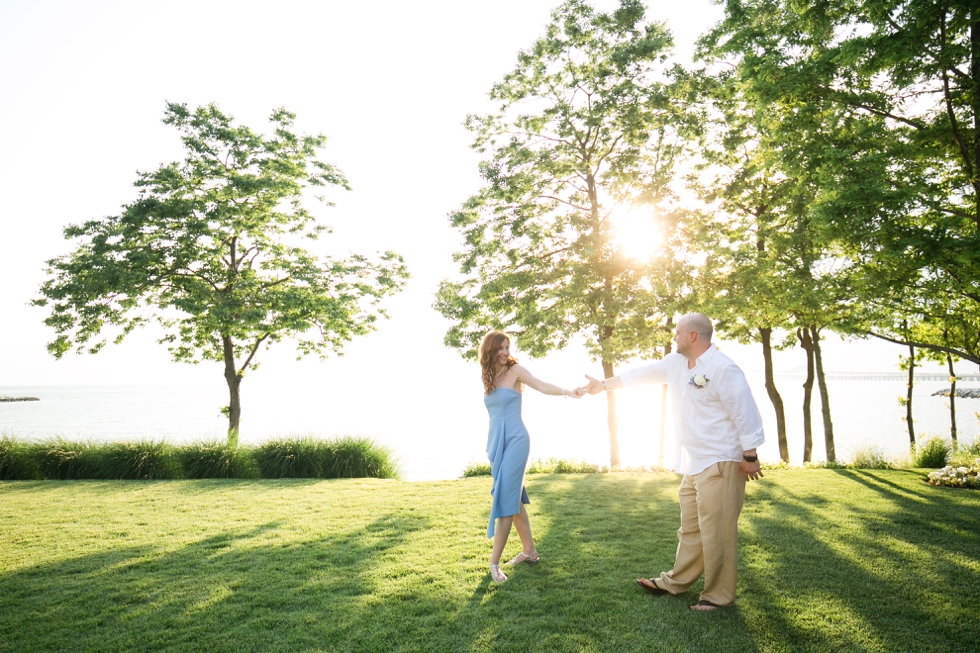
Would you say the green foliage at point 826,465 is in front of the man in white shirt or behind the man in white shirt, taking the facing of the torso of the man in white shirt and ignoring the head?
behind

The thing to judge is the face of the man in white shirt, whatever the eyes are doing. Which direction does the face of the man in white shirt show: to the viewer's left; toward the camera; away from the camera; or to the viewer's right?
to the viewer's left

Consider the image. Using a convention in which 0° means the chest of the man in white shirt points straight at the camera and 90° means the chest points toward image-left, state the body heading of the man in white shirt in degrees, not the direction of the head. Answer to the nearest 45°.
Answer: approximately 45°

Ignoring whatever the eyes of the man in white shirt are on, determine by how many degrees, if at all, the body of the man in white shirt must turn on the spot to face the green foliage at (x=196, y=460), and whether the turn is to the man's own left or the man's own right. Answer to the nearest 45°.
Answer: approximately 90° to the man's own right

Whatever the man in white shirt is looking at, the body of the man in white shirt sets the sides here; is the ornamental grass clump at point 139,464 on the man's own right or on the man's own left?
on the man's own right

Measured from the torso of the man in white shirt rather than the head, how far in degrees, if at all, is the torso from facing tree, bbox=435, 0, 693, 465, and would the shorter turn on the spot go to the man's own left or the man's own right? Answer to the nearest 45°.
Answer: approximately 135° to the man's own right

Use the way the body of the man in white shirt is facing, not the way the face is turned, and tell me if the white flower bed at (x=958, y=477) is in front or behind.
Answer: behind

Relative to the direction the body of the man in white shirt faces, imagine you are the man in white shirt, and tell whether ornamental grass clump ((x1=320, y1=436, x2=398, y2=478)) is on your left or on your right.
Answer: on your right

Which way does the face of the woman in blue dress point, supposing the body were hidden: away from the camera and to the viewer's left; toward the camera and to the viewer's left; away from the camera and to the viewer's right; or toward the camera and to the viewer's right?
toward the camera and to the viewer's right
